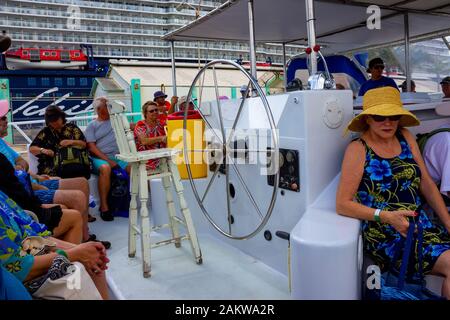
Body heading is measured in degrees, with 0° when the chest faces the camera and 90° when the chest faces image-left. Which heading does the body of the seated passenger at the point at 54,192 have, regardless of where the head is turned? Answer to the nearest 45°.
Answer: approximately 270°

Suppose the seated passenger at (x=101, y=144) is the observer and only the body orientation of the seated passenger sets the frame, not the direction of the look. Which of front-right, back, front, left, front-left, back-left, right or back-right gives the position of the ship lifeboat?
back-left

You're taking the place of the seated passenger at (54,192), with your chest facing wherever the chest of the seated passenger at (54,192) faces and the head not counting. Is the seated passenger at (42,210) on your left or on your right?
on your right

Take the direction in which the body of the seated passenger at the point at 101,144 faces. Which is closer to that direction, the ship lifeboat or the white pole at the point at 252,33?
the white pole

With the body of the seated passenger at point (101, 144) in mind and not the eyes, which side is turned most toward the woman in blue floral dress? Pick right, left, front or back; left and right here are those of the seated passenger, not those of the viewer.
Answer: front

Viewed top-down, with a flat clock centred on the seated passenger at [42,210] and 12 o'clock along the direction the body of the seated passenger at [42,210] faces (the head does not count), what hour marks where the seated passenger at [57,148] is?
the seated passenger at [57,148] is roughly at 9 o'clock from the seated passenger at [42,210].

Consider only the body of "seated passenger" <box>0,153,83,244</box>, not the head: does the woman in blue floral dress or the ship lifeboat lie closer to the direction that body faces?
the woman in blue floral dress

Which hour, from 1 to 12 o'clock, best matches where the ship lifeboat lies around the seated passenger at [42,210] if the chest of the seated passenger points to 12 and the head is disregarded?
The ship lifeboat is roughly at 9 o'clock from the seated passenger.

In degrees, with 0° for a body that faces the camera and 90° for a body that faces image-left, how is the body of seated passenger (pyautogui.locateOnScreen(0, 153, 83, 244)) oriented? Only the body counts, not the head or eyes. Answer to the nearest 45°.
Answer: approximately 270°

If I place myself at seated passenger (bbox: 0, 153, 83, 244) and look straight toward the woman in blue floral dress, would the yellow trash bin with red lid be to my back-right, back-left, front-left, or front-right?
front-left
